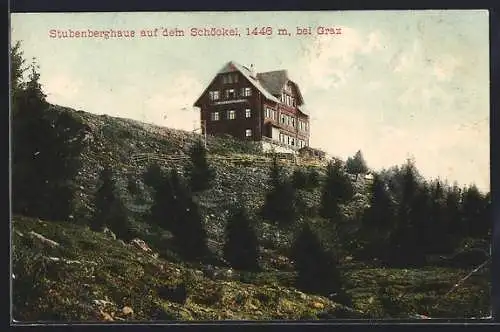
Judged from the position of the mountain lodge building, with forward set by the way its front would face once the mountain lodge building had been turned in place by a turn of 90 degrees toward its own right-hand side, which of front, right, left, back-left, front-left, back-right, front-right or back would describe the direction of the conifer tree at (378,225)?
back-left
